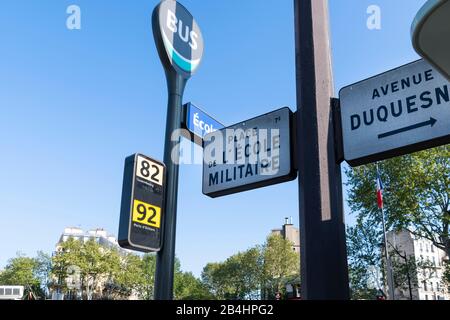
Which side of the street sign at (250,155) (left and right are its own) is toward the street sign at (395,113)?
left

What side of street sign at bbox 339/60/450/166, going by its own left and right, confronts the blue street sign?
right

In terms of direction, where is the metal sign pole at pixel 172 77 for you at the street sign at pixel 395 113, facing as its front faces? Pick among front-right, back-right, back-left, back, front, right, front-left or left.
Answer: right

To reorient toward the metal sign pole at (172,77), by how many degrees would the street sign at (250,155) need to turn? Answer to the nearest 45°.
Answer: approximately 90° to its right

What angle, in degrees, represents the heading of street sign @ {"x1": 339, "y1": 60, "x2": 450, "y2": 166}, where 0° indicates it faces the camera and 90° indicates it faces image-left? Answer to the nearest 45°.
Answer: approximately 45°

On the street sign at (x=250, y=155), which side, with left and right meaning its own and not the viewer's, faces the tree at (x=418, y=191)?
back

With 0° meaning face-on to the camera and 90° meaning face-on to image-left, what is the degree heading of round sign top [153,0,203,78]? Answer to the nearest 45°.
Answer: approximately 315°

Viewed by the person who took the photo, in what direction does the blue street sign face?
facing the viewer and to the right of the viewer

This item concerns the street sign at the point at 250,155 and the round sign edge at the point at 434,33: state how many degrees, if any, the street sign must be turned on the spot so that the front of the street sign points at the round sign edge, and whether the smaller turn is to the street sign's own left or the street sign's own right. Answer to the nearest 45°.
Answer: approximately 90° to the street sign's own left

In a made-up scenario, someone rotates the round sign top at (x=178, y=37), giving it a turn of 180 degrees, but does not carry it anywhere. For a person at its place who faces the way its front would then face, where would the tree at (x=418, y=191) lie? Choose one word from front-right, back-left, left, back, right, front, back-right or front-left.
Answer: right
